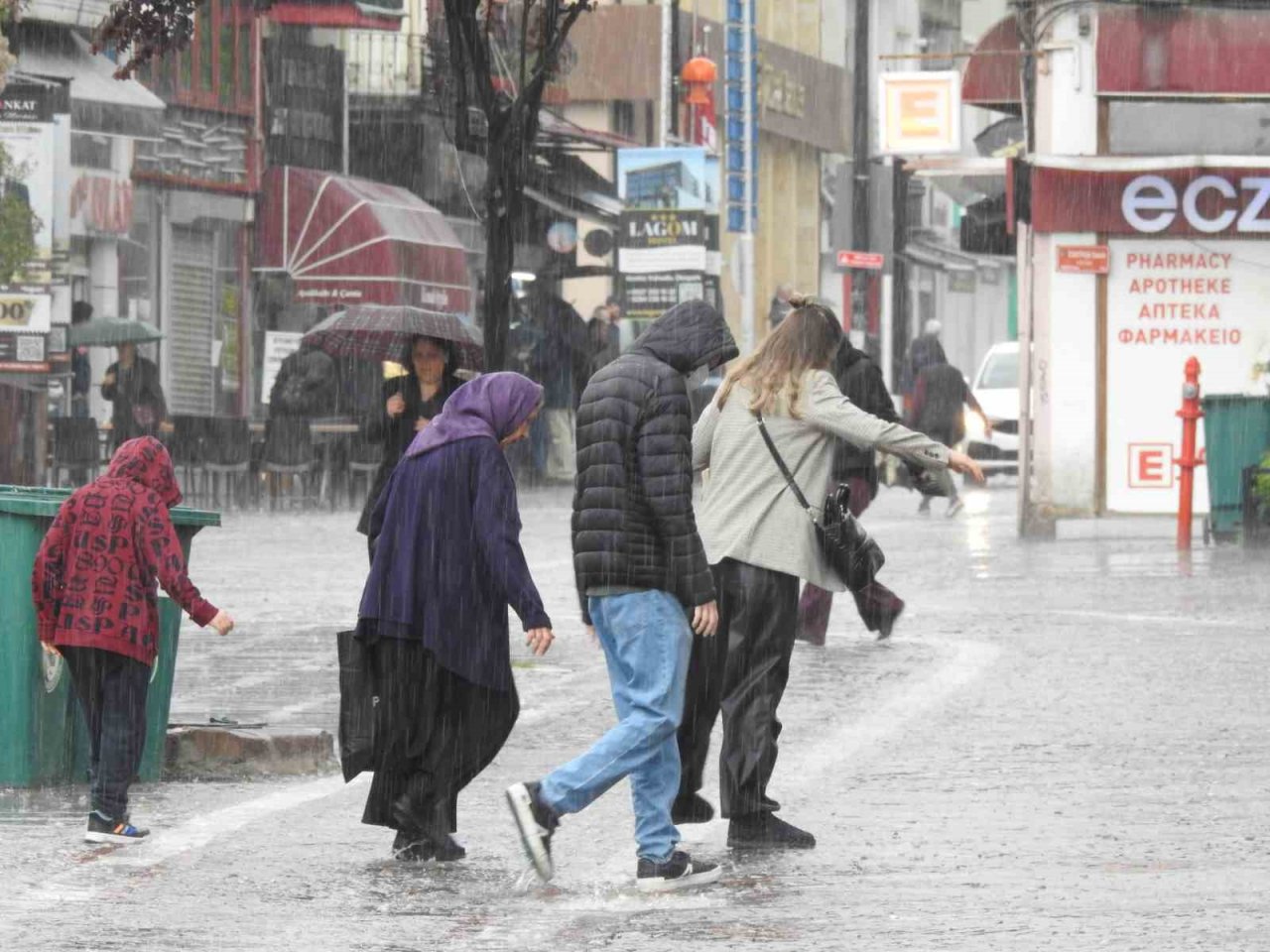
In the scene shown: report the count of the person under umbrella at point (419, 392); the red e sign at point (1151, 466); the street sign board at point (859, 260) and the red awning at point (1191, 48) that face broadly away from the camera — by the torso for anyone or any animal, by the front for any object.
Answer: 0

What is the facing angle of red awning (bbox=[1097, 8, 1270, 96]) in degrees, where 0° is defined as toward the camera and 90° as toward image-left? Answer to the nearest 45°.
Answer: approximately 0°

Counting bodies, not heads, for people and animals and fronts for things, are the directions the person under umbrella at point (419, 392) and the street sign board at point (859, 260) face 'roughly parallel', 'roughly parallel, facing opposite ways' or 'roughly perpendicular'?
roughly parallel

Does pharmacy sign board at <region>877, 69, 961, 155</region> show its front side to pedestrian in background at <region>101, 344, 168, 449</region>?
no

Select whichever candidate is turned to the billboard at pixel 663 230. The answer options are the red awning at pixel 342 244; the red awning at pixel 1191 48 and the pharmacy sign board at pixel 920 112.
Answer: the red awning at pixel 342 244

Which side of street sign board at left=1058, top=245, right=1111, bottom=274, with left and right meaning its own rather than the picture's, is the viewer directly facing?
front

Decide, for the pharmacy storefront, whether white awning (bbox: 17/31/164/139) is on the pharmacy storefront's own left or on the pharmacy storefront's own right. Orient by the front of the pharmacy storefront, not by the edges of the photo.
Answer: on the pharmacy storefront's own right

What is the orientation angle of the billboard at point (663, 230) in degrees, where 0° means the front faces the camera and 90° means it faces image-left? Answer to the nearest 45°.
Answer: approximately 0°

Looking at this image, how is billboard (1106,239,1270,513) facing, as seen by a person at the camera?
facing the viewer

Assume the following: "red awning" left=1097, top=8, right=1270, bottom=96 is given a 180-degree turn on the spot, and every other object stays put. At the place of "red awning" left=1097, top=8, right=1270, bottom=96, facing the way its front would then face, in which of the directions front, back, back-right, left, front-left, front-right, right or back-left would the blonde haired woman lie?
back

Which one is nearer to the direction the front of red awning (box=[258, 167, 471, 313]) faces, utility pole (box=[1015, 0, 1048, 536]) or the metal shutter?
the utility pole
